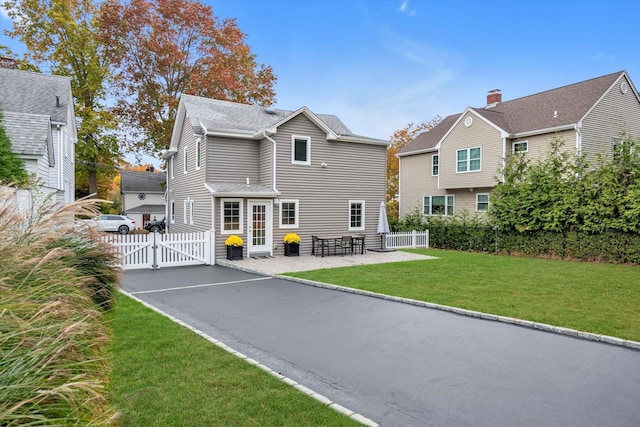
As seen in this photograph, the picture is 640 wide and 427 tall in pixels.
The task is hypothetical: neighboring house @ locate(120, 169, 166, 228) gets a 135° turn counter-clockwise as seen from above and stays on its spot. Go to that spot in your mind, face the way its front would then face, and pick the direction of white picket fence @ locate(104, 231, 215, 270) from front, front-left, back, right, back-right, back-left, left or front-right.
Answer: back-right

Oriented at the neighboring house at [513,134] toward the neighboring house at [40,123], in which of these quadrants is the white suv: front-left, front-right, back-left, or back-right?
front-right

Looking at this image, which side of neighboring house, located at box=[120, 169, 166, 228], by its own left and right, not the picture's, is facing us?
front

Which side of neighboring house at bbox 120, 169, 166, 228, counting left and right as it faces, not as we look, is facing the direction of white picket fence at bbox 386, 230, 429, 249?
front

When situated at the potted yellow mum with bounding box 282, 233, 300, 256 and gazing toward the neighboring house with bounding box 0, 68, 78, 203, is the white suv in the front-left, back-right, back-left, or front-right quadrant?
front-right

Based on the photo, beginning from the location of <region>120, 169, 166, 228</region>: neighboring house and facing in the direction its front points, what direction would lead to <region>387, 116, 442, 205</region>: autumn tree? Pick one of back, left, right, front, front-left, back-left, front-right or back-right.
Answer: front-left

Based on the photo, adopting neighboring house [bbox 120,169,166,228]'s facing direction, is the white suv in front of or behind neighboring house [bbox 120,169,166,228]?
in front

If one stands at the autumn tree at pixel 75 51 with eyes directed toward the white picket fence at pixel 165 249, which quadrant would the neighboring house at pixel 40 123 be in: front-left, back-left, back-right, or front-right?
front-right

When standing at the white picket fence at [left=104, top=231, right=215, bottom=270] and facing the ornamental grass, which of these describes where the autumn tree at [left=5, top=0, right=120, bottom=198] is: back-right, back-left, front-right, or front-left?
back-right

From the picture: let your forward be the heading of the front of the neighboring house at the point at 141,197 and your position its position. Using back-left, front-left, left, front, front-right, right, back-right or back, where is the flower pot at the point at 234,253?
front

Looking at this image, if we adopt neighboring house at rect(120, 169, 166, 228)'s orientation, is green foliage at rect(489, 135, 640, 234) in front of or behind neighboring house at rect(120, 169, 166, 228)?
in front

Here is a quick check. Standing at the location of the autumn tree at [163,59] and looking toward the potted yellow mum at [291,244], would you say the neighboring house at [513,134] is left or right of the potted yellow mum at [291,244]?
left

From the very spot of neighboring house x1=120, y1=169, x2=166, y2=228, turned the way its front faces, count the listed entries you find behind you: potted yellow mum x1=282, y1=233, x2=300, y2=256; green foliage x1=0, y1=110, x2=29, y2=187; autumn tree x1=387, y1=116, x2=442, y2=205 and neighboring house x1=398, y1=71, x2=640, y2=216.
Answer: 0

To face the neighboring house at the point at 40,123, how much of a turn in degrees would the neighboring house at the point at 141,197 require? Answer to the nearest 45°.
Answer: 0° — it already faces it

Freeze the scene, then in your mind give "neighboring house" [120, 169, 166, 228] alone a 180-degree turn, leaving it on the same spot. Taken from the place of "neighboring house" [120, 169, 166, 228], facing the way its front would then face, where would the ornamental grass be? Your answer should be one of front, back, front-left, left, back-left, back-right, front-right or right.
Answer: back
